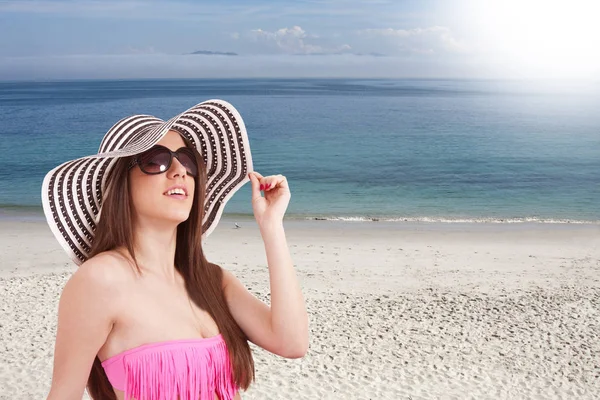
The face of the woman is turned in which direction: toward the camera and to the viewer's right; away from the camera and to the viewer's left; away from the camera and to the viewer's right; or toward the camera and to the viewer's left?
toward the camera and to the viewer's right

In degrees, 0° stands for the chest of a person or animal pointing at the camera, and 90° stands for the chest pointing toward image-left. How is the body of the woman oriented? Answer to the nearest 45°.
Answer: approximately 315°
